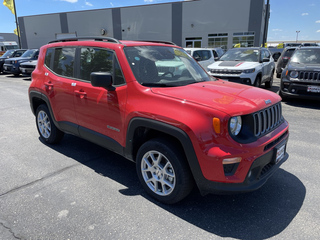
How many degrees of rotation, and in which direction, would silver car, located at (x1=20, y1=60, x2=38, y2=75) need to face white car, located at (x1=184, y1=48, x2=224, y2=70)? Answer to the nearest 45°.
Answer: approximately 90° to its left

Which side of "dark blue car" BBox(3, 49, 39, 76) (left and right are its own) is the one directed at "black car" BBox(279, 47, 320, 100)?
left

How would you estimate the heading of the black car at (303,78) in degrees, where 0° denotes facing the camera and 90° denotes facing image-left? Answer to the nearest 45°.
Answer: approximately 0°

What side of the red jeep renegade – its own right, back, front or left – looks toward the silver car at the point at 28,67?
back

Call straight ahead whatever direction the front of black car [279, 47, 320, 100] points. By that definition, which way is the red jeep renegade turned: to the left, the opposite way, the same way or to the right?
to the left

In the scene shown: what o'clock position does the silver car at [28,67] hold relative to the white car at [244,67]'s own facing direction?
The silver car is roughly at 2 o'clock from the white car.

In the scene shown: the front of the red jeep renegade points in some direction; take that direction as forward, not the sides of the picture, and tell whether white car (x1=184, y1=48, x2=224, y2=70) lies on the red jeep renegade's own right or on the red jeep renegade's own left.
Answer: on the red jeep renegade's own left

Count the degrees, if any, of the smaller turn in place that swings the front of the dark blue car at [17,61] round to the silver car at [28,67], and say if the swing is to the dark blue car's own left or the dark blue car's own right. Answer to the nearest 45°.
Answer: approximately 45° to the dark blue car's own left

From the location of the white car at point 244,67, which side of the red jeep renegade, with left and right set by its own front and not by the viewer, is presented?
left

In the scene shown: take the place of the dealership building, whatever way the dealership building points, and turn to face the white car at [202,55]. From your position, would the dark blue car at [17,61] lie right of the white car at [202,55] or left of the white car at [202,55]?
right
